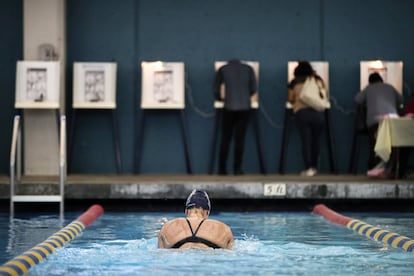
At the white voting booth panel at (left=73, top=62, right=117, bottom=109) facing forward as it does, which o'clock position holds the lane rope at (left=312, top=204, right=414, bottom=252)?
The lane rope is roughly at 11 o'clock from the white voting booth panel.

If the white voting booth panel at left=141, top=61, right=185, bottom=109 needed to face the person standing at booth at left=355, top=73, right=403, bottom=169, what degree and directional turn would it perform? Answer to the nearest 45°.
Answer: approximately 90° to its left

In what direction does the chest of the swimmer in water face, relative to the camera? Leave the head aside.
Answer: away from the camera

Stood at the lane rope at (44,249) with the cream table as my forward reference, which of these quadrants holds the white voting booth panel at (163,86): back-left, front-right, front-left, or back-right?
front-left

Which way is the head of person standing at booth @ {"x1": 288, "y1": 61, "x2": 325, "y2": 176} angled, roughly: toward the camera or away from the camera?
away from the camera

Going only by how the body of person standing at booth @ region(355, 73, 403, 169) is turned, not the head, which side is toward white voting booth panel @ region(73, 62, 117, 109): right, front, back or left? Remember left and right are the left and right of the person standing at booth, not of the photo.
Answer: left

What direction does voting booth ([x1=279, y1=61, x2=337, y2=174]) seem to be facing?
toward the camera

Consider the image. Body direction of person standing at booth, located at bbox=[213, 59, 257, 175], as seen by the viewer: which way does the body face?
away from the camera

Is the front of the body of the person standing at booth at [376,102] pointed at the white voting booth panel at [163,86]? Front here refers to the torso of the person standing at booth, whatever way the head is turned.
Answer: no

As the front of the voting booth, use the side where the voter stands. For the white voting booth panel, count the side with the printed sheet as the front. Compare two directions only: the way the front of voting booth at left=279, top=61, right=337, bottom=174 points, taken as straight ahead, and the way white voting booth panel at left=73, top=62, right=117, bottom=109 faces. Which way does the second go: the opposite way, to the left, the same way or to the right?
the same way

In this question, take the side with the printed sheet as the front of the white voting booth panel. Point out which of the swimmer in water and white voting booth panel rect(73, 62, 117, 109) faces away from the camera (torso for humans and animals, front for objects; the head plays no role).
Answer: the swimmer in water

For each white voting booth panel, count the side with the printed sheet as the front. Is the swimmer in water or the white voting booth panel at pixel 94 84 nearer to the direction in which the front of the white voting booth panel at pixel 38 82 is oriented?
the swimmer in water

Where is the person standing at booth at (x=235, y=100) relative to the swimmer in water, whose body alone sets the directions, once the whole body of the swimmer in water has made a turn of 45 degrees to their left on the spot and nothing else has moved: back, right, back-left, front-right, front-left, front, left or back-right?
front-right

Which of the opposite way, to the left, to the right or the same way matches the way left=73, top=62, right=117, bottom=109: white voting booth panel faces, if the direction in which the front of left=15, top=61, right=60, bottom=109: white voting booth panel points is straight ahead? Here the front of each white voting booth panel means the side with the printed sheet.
the same way

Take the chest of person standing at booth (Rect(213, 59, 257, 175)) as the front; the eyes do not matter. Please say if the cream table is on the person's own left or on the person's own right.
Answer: on the person's own right

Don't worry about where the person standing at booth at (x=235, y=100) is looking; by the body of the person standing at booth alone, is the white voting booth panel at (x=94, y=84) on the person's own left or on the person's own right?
on the person's own left

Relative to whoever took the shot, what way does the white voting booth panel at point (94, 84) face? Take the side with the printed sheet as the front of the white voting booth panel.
facing the viewer
